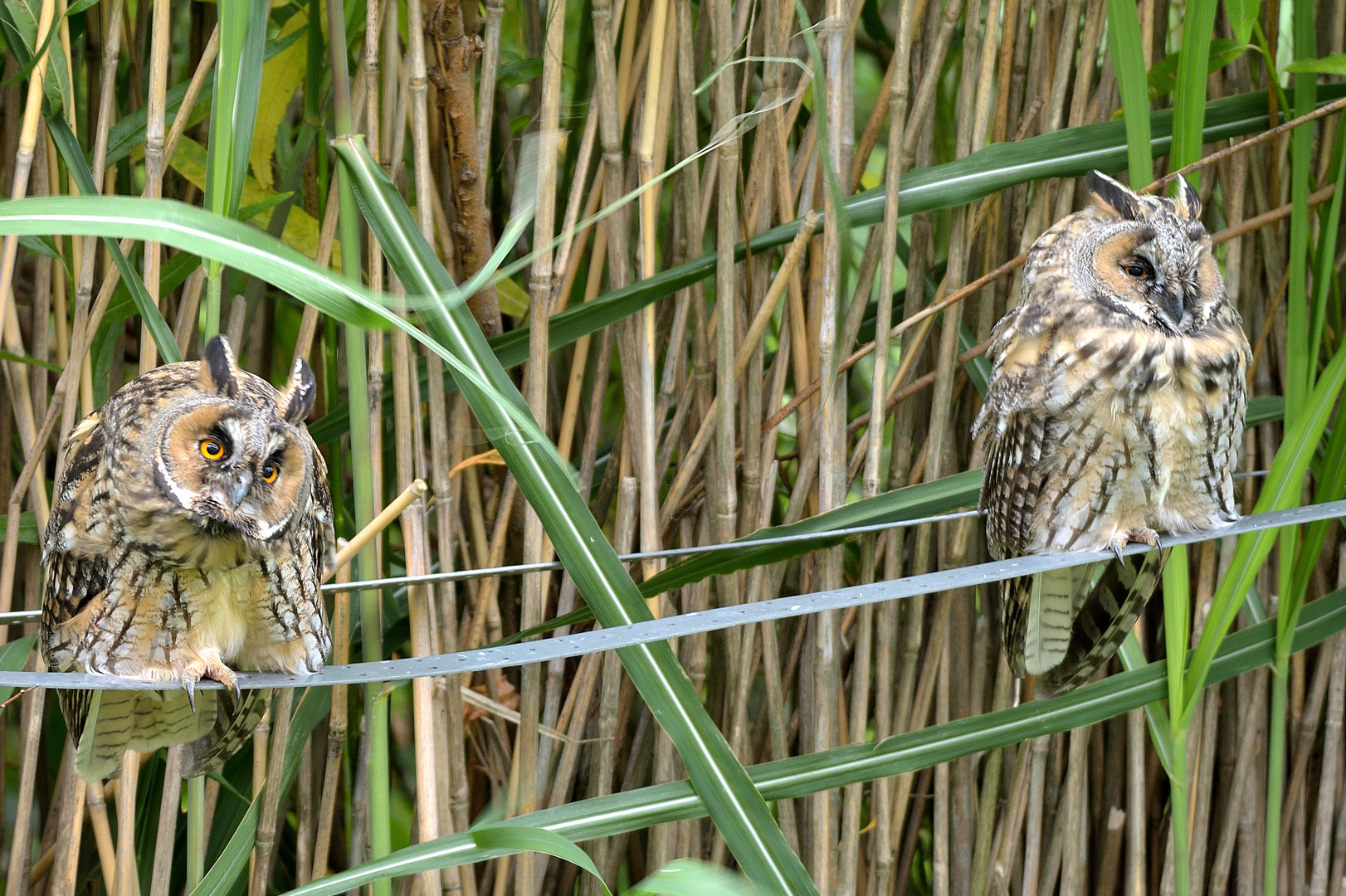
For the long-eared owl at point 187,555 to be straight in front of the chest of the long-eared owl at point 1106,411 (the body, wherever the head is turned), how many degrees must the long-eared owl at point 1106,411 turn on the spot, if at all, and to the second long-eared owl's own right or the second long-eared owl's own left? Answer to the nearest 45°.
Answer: approximately 90° to the second long-eared owl's own right

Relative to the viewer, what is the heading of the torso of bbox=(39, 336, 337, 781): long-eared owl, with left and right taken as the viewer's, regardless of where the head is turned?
facing the viewer and to the right of the viewer

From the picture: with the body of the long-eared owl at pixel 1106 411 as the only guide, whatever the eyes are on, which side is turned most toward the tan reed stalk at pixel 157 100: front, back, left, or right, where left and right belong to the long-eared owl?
right

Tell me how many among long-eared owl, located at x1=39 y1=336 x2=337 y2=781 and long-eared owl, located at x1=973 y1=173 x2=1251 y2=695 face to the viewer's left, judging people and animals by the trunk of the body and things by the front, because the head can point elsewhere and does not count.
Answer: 0
